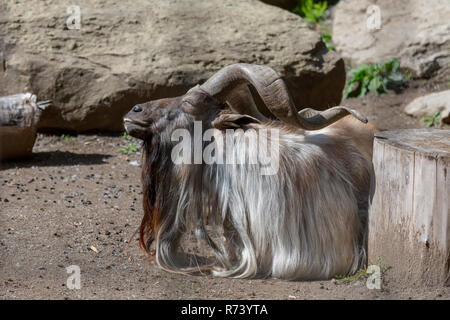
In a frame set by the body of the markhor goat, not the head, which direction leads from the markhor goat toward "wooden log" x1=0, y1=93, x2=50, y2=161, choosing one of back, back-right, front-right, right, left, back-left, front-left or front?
front-right

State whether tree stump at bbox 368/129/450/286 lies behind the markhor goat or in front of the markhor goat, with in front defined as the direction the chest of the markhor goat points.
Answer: behind

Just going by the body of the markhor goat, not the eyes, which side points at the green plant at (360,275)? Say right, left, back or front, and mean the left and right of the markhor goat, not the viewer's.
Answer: back

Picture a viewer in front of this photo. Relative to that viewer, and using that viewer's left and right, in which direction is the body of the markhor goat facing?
facing to the left of the viewer

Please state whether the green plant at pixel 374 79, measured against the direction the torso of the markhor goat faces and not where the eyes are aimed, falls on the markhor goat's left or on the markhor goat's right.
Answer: on the markhor goat's right

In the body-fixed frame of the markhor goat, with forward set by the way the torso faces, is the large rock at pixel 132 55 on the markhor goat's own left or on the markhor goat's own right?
on the markhor goat's own right

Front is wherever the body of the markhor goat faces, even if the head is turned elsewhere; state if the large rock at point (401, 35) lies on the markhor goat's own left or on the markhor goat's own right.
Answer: on the markhor goat's own right
